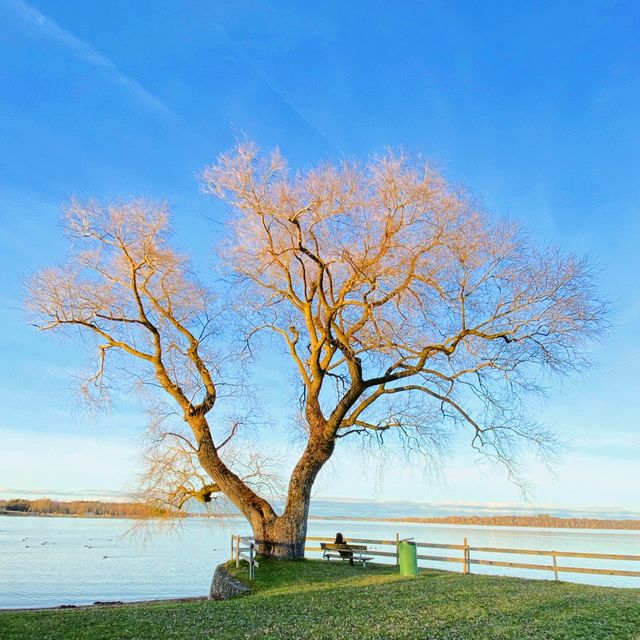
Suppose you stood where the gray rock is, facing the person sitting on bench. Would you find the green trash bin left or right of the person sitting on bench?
right

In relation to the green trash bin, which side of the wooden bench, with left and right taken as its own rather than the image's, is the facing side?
right

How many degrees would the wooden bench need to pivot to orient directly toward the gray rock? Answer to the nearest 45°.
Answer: approximately 180°

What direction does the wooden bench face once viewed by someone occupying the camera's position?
facing away from the viewer and to the right of the viewer
